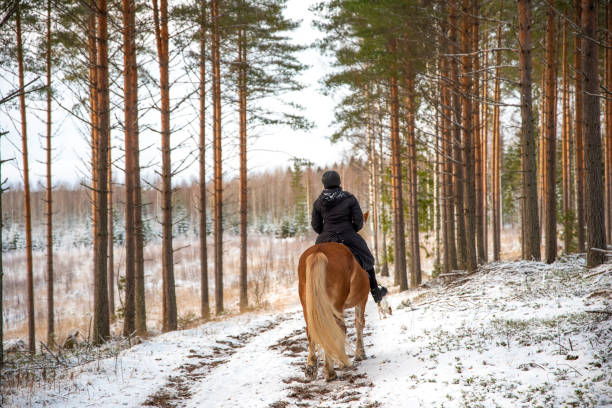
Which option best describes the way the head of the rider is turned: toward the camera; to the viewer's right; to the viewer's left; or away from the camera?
away from the camera

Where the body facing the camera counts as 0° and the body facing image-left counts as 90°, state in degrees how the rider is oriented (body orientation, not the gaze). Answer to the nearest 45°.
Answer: approximately 180°

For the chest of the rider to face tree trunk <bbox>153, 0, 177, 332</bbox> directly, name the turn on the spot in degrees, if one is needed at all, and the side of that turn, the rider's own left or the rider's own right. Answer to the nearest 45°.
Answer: approximately 45° to the rider's own left
